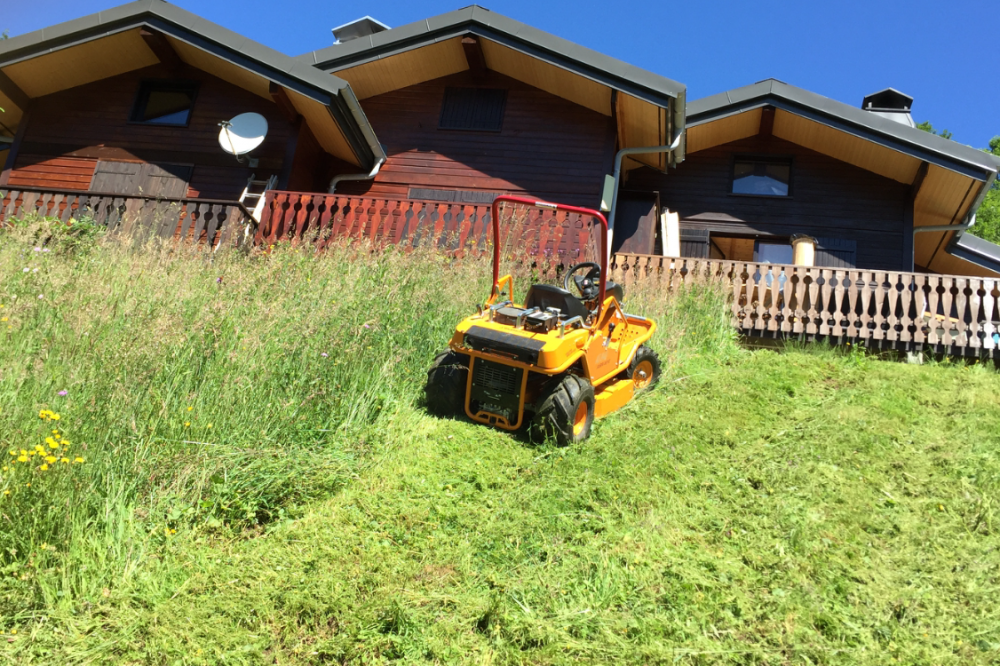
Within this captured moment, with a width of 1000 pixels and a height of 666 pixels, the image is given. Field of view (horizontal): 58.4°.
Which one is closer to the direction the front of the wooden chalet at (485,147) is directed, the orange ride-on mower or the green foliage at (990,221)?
the orange ride-on mower

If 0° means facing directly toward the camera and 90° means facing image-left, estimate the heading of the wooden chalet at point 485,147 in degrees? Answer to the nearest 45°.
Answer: approximately 0°

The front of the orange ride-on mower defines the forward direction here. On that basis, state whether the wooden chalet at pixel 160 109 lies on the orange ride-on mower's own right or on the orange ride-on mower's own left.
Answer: on the orange ride-on mower's own left

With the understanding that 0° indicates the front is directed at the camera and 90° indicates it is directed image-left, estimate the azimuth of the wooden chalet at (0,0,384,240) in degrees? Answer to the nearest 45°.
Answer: approximately 0°

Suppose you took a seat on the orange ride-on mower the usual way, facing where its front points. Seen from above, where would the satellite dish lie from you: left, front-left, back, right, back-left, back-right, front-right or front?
left

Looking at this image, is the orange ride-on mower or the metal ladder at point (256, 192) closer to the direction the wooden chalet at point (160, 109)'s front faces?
the orange ride-on mower

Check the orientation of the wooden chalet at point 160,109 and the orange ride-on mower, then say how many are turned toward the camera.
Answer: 1

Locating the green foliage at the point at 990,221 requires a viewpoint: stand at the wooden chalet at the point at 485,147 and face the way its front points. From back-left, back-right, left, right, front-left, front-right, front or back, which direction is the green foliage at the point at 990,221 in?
back-left

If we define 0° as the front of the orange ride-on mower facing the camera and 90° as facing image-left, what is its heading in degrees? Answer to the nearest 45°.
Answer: approximately 225°

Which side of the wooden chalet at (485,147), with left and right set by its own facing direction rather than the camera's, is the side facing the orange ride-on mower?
front
